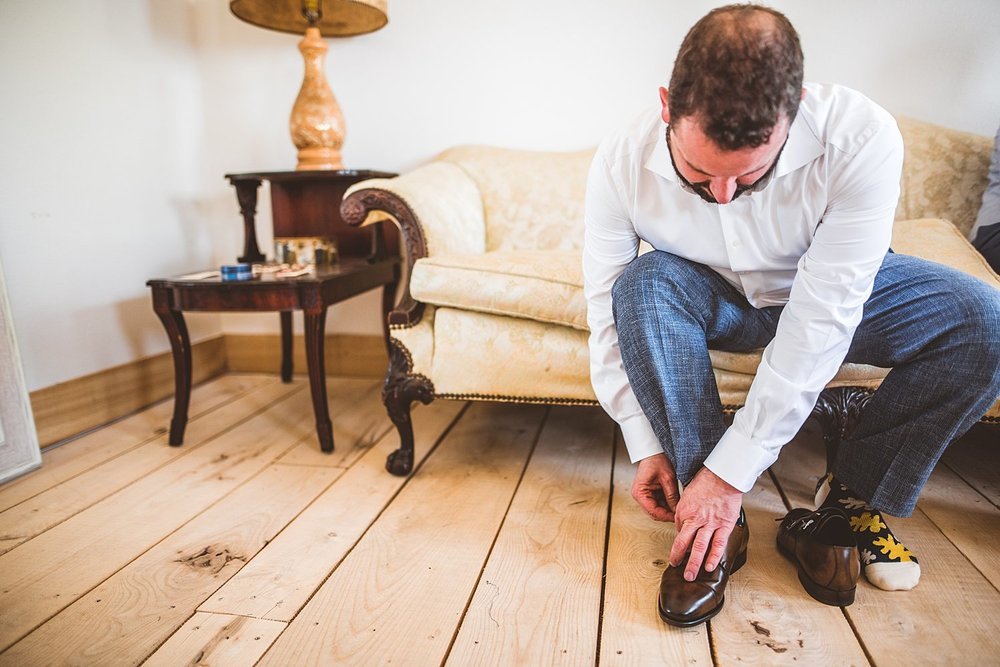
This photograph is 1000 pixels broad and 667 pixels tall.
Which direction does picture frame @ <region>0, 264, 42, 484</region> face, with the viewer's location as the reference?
facing the viewer and to the right of the viewer

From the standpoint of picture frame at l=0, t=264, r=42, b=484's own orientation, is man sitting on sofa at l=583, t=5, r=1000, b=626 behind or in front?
in front

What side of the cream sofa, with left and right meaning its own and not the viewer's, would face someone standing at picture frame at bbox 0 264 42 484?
right

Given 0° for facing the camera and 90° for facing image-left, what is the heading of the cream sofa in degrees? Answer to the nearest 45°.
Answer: approximately 0°

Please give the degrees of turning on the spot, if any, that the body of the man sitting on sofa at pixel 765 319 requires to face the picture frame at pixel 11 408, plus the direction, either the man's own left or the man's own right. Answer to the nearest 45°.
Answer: approximately 90° to the man's own right

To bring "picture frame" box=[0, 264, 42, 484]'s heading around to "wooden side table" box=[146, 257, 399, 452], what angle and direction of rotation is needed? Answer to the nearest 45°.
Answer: approximately 45° to its left

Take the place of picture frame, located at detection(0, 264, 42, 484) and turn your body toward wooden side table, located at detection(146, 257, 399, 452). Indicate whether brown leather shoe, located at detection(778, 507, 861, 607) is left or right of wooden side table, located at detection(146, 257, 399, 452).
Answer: right

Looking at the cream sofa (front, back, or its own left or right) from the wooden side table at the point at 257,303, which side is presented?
right

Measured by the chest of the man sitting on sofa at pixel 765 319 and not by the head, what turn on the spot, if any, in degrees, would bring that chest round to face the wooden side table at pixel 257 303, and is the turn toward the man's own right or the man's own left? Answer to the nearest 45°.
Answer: approximately 90° to the man's own right
